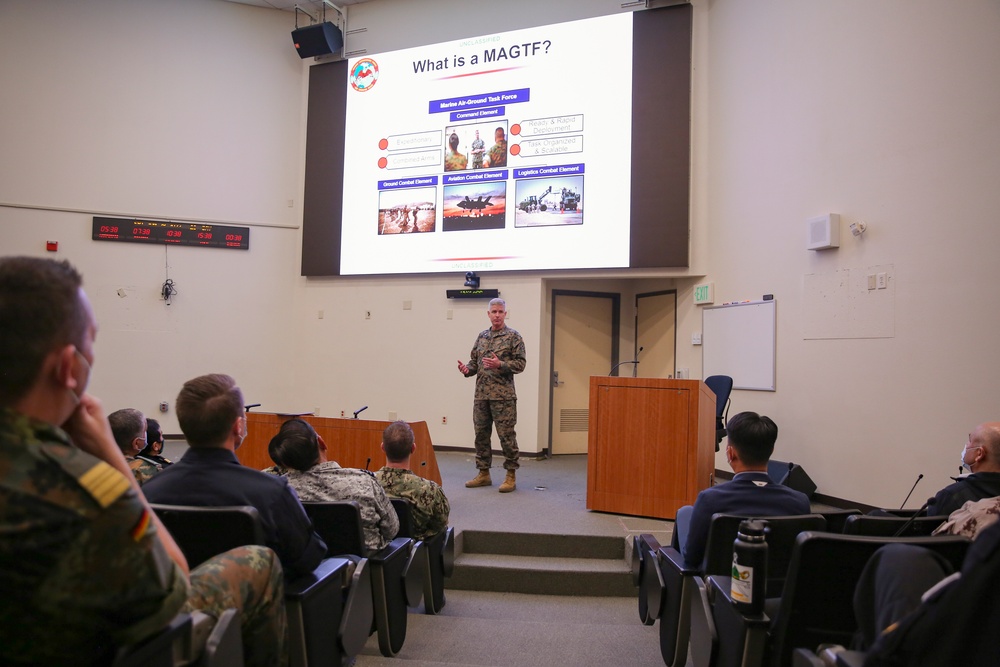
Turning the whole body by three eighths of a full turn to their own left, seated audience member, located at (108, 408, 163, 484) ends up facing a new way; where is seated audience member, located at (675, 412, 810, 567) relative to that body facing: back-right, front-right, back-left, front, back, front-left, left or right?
back-left

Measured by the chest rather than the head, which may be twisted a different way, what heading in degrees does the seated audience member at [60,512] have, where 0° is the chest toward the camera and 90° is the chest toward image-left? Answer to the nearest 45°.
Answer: approximately 225°

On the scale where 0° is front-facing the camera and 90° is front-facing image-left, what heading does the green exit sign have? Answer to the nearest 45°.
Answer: approximately 45°

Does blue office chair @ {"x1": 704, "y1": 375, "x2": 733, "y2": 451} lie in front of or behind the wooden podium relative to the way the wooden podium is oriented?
behind

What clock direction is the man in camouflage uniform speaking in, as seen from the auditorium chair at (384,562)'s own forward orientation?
The man in camouflage uniform speaking is roughly at 11 o'clock from the auditorium chair.

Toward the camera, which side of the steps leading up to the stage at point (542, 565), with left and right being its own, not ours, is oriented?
front

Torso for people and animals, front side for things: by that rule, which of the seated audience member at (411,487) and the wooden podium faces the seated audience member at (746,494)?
the wooden podium

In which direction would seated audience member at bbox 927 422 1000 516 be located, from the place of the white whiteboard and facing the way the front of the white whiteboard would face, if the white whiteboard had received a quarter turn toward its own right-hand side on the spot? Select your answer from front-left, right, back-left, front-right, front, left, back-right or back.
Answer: back-left

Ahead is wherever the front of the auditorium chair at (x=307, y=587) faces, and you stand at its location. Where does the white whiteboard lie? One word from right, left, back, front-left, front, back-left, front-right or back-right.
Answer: front

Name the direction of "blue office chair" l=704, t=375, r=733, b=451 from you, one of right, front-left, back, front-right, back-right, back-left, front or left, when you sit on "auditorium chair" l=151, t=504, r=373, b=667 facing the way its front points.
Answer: front

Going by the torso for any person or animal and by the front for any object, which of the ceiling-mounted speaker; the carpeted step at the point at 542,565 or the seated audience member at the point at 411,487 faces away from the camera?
the seated audience member

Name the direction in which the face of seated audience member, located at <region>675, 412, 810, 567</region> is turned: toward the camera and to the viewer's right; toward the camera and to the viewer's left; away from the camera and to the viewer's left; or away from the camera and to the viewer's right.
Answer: away from the camera and to the viewer's left

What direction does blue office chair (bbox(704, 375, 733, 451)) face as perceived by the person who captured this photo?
facing the viewer and to the left of the viewer

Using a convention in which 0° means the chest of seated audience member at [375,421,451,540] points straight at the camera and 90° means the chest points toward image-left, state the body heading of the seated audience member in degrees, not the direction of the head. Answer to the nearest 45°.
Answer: approximately 180°

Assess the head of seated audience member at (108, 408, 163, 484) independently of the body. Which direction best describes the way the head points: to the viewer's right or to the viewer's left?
to the viewer's right
